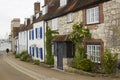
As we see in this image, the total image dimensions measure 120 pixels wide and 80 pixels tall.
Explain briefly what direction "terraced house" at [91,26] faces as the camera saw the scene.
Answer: facing the viewer and to the left of the viewer

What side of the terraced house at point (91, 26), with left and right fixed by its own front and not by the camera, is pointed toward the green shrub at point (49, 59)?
right
